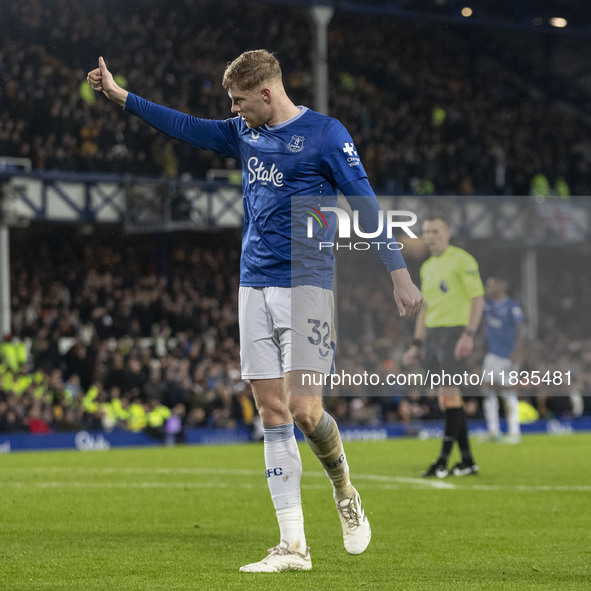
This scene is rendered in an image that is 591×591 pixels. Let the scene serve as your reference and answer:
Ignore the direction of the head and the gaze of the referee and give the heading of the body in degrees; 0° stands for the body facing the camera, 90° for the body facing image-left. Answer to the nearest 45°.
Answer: approximately 45°

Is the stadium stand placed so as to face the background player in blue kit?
yes

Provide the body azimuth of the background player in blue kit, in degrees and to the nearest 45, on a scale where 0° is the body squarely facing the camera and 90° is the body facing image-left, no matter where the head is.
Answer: approximately 45°

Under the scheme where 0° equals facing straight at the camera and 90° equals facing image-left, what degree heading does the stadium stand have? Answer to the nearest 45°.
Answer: approximately 0°

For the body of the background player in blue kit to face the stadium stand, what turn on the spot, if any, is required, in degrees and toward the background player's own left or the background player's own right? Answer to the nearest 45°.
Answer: approximately 135° to the background player's own right

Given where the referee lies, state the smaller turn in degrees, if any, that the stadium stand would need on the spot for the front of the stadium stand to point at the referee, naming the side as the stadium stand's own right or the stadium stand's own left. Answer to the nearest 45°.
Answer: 0° — it already faces them

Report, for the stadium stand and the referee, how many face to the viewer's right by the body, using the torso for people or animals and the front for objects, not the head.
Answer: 0
